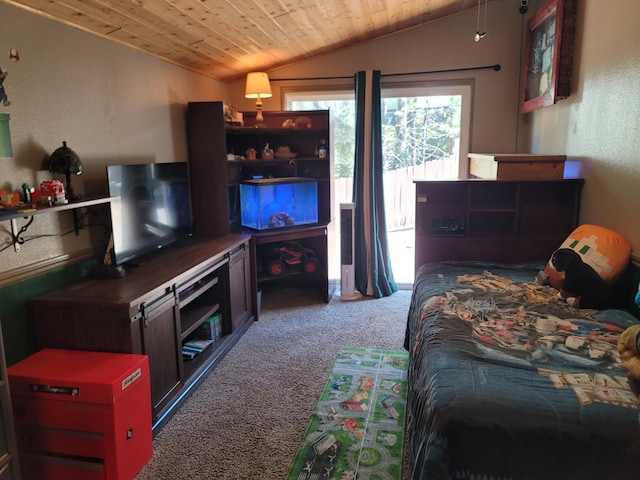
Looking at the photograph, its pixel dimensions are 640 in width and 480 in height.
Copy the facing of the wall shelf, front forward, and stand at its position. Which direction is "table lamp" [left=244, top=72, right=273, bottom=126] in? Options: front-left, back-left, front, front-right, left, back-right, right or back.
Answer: left

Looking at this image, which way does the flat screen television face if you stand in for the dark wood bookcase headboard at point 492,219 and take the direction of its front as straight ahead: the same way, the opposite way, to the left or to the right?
to the left

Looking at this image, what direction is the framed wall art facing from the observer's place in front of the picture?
facing the viewer and to the left of the viewer

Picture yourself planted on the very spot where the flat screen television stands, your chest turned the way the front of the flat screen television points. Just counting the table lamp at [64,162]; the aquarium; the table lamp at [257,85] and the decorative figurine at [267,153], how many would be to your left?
3

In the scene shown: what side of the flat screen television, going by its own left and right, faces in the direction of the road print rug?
front

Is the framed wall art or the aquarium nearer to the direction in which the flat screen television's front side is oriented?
the framed wall art

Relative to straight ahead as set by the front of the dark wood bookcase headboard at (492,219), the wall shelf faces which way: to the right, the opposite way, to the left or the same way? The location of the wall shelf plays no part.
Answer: to the left

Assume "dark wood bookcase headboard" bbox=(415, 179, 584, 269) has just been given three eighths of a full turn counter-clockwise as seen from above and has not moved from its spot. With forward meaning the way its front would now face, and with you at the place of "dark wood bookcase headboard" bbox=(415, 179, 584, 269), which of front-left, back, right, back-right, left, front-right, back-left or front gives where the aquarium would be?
back-left

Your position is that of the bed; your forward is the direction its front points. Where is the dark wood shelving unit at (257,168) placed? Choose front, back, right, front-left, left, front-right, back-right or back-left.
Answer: back-right

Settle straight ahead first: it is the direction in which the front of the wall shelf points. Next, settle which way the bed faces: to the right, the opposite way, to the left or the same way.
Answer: to the right

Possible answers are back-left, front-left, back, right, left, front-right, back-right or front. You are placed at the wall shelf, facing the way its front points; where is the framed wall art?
front-left

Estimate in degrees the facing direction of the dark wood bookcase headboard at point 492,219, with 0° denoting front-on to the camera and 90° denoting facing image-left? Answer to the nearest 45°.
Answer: approximately 0°

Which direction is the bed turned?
toward the camera

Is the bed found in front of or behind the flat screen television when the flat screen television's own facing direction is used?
in front

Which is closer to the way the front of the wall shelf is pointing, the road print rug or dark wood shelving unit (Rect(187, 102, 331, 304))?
the road print rug

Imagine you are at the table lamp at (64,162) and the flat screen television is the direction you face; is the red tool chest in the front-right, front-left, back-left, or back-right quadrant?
back-right

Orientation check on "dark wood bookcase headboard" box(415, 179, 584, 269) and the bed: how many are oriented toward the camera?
2

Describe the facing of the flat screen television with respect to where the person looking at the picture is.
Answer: facing the viewer and to the right of the viewer

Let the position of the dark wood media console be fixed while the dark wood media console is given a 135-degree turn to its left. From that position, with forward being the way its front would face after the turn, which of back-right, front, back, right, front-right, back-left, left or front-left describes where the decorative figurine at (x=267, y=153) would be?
front-right

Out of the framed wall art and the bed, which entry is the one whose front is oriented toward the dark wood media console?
the framed wall art

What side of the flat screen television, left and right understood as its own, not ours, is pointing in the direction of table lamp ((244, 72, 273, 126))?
left

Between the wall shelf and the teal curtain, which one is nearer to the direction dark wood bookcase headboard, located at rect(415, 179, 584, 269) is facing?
the wall shelf

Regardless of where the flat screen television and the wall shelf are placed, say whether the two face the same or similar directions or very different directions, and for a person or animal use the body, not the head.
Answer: same or similar directions
